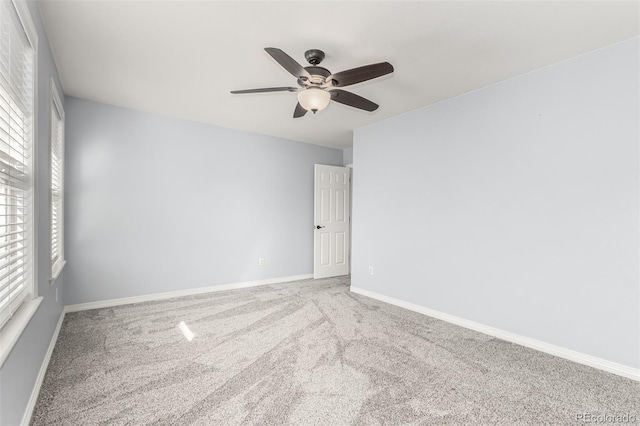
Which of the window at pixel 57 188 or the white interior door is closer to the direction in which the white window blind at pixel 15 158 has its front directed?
the white interior door

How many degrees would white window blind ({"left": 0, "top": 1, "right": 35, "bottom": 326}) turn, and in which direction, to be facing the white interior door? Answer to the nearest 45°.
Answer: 0° — it already faces it

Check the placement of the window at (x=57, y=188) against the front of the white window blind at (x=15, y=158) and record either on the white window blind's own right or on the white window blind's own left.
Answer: on the white window blind's own left

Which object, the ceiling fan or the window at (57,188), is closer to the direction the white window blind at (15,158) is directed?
the ceiling fan

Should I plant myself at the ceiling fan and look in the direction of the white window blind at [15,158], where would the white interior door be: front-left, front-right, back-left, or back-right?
back-right

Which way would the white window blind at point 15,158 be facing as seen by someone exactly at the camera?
facing to the right of the viewer
